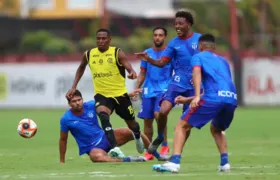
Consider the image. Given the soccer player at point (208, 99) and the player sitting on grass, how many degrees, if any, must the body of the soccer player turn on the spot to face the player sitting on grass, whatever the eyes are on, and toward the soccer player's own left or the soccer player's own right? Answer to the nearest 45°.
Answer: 0° — they already face them

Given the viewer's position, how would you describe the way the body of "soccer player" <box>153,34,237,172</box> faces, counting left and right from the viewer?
facing away from the viewer and to the left of the viewer

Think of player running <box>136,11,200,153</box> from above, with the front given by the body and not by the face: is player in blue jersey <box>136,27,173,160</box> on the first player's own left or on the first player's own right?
on the first player's own right

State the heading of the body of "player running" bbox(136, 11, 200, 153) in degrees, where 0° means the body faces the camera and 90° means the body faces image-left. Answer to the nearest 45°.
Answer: approximately 45°

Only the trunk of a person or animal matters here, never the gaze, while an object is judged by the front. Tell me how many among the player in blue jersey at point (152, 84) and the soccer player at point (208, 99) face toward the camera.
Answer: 1

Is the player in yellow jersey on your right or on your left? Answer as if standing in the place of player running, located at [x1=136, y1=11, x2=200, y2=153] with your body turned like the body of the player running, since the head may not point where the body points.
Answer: on your right

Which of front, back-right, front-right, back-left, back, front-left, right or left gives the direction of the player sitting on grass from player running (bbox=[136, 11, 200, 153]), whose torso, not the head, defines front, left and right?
front-right

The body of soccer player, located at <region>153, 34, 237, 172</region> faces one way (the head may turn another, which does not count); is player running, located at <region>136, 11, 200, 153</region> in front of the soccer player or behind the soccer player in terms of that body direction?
in front
